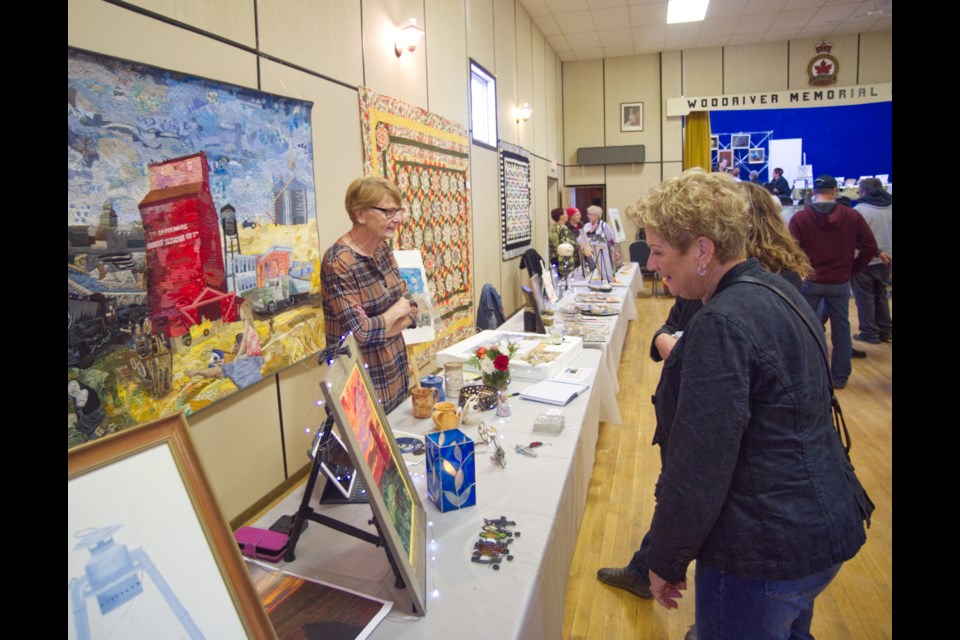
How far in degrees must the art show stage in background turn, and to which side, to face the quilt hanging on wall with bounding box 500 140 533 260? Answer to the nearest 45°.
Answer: approximately 45° to its right

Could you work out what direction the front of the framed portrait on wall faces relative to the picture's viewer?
facing the viewer

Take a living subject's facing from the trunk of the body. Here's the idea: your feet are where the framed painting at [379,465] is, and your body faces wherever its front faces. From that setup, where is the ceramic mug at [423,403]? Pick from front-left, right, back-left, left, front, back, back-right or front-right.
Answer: left

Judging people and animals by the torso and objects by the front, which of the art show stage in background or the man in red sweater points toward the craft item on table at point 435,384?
the art show stage in background

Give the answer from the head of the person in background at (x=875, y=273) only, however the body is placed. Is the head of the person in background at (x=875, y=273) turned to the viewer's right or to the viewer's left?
to the viewer's left

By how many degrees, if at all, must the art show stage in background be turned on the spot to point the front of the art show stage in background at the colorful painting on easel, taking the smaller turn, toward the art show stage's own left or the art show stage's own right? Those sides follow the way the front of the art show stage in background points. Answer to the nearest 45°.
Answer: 0° — it already faces it

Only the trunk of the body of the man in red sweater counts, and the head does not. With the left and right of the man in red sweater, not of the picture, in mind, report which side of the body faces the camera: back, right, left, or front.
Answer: back

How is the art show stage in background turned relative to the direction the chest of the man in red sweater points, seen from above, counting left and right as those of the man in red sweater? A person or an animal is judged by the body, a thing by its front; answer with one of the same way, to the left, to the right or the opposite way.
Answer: the opposite way

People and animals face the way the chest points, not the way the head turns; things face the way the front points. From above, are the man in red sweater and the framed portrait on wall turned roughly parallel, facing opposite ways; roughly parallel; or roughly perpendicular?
roughly parallel, facing opposite ways

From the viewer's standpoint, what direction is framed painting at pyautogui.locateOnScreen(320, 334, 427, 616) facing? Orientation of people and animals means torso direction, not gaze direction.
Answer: to the viewer's right

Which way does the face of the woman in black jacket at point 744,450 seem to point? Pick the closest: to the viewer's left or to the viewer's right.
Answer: to the viewer's left

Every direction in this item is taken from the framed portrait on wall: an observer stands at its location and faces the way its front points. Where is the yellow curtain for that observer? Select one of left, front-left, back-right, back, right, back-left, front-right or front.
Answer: left

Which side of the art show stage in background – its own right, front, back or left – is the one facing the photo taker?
front

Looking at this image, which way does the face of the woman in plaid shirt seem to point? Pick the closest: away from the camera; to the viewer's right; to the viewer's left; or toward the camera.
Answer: to the viewer's right

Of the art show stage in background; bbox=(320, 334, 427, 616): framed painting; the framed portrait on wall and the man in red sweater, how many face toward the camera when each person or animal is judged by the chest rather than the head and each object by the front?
2

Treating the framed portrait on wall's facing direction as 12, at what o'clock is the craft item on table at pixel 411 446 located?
The craft item on table is roughly at 12 o'clock from the framed portrait on wall.
